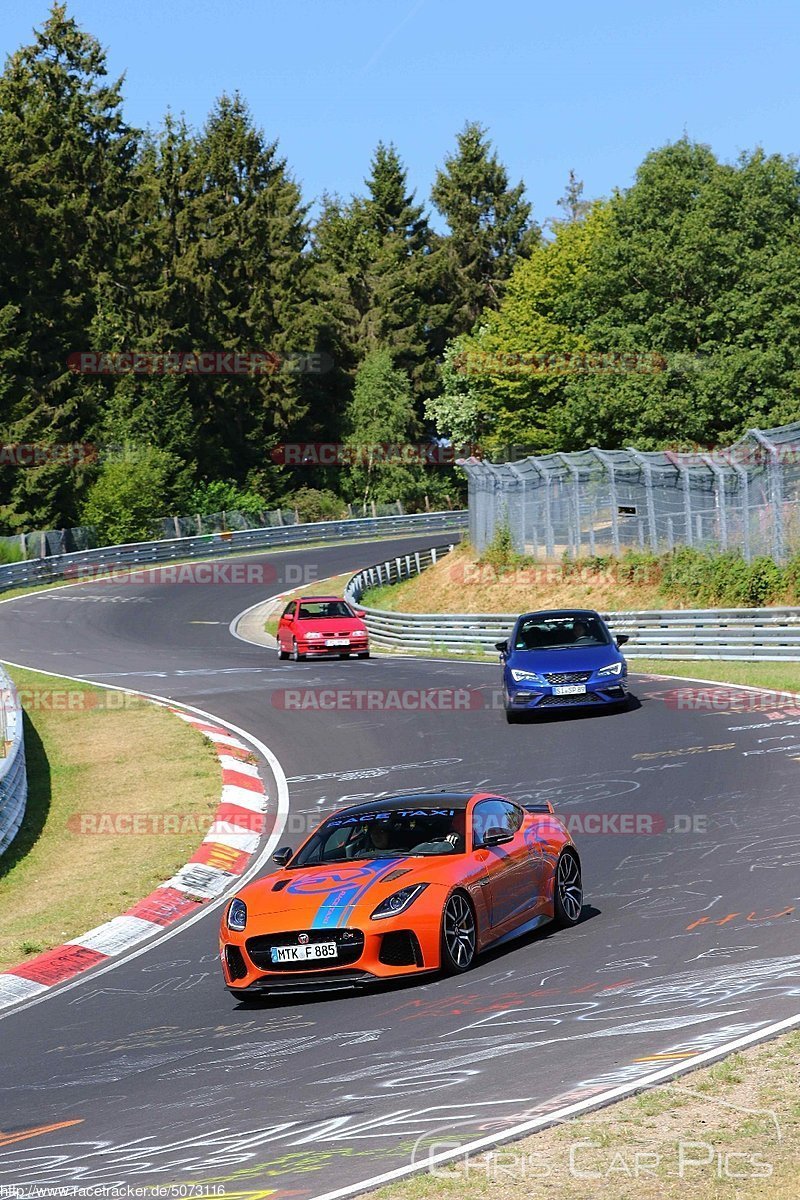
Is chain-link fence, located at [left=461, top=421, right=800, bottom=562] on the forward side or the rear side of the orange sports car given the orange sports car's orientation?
on the rear side

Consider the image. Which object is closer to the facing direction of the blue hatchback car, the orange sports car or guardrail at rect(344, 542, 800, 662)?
the orange sports car

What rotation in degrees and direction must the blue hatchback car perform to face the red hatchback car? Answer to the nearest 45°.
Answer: approximately 180°

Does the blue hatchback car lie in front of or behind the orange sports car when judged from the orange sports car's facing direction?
behind

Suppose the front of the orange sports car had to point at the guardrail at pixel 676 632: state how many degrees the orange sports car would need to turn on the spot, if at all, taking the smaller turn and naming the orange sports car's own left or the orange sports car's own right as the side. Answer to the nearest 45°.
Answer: approximately 135° to the orange sports car's own right

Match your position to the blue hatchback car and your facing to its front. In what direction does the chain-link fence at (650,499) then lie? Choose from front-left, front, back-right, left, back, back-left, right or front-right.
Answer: back

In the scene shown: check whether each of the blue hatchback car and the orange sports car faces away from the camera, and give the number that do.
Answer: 0

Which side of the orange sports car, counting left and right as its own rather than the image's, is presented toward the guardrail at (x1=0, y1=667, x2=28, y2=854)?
right

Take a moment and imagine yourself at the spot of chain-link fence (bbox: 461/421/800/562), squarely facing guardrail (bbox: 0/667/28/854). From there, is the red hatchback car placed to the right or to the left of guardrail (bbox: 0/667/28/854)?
right

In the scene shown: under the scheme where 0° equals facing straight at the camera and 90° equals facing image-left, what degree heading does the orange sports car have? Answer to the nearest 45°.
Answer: approximately 45°

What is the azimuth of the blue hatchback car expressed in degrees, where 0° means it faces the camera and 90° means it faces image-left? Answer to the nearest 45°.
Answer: approximately 0°

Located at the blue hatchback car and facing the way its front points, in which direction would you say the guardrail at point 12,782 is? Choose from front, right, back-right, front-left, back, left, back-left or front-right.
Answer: front-right

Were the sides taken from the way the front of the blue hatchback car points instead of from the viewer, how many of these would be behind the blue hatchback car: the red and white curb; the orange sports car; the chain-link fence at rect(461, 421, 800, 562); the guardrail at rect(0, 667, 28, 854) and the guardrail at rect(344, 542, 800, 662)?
2
